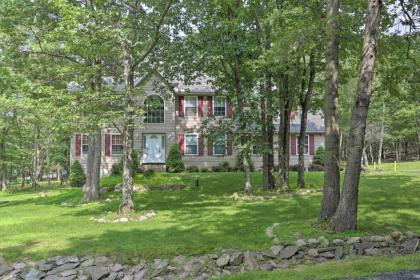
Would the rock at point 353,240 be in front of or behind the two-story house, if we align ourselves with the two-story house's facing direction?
in front

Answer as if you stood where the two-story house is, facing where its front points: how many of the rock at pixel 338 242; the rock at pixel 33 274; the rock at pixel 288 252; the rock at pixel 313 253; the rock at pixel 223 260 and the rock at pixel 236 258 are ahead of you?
6

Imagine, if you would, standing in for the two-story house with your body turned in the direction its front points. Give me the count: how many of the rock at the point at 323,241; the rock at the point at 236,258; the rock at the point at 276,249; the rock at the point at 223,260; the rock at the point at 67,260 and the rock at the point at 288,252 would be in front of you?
6

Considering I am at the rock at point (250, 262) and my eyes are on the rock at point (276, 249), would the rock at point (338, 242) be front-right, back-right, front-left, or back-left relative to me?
front-right

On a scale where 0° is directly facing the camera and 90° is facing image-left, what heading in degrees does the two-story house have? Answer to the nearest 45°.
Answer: approximately 0°

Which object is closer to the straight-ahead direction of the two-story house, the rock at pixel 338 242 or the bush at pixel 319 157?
the rock

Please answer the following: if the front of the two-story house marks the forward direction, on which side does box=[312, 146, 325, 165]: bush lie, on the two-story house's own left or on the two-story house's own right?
on the two-story house's own left

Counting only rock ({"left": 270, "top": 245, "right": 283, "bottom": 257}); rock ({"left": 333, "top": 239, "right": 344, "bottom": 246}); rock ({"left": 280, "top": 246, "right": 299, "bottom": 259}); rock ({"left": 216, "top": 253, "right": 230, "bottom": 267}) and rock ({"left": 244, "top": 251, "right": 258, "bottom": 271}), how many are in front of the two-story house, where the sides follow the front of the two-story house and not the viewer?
5

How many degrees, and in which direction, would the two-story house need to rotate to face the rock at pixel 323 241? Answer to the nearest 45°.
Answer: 0° — it already faces it

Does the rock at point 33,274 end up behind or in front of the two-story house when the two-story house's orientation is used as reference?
in front

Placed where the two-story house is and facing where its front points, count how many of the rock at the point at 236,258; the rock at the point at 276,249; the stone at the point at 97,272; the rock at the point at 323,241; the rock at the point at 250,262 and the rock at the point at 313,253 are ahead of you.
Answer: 6

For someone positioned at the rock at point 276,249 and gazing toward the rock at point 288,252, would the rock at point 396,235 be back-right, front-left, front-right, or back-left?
front-left

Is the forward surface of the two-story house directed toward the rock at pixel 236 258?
yes

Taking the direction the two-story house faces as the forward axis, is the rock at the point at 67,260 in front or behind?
in front
